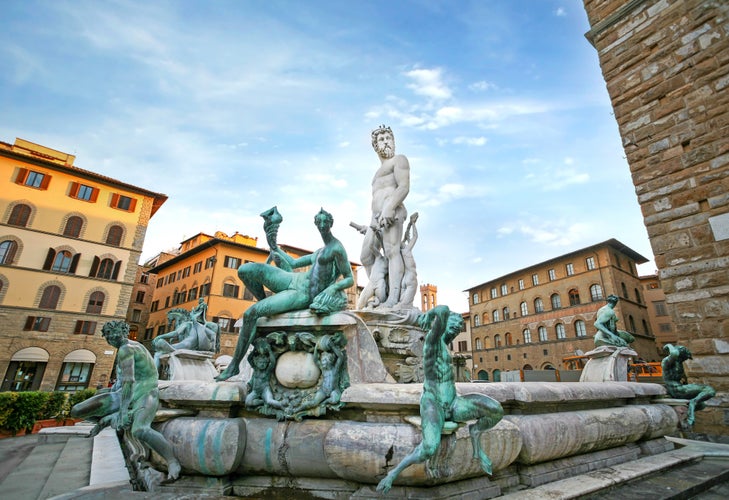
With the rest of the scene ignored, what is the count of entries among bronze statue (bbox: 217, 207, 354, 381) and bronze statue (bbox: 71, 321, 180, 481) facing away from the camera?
0

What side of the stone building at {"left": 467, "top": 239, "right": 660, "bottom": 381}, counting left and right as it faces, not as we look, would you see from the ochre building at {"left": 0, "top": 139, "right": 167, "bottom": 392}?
front

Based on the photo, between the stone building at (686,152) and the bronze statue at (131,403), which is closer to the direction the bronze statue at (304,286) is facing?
the bronze statue

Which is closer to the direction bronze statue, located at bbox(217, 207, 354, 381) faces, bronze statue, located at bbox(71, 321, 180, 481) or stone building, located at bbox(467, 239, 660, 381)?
the bronze statue

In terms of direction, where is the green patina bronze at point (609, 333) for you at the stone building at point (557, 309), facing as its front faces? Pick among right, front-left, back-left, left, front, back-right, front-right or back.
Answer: front-left

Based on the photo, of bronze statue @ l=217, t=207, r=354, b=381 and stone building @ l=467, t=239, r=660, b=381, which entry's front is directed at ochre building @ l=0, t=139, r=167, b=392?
the stone building

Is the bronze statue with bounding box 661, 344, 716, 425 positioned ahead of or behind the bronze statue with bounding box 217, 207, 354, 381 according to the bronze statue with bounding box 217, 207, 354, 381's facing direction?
behind

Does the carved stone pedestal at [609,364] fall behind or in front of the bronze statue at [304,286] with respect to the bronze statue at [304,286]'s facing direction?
behind

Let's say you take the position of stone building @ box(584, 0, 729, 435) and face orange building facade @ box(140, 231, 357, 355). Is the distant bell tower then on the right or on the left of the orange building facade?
right

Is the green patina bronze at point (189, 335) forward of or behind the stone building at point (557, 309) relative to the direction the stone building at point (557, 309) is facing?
forward

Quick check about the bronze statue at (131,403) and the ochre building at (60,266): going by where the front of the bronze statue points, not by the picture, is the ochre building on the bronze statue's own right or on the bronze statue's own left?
on the bronze statue's own right

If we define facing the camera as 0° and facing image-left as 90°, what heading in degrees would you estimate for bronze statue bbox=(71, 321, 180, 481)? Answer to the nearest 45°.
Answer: approximately 45°

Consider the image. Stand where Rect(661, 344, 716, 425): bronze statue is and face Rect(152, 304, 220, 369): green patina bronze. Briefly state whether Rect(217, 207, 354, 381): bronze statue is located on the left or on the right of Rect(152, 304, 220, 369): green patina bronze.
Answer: left

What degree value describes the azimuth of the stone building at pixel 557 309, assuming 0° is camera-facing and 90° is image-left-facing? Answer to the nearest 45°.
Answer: approximately 45°

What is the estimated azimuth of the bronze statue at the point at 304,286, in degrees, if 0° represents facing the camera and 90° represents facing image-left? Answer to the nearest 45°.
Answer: approximately 45°
